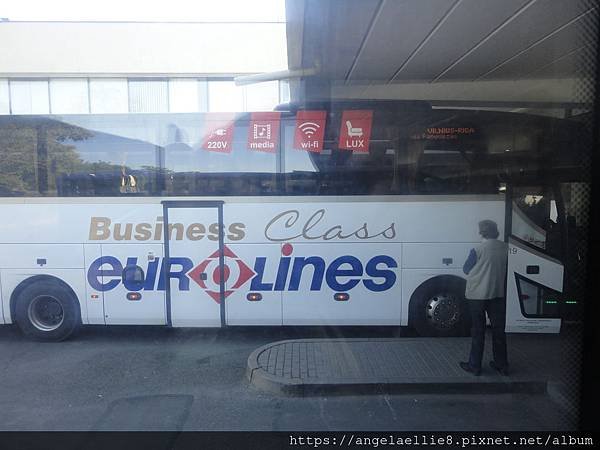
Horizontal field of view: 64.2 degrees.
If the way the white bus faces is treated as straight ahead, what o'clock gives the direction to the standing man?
The standing man is roughly at 1 o'clock from the white bus.

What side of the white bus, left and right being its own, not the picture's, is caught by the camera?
right

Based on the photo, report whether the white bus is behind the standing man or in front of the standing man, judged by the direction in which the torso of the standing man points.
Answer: in front

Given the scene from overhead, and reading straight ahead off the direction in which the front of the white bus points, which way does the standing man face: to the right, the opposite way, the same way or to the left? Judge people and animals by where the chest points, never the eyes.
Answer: to the left

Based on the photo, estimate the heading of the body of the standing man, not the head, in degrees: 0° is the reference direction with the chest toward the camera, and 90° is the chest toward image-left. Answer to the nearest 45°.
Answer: approximately 135°

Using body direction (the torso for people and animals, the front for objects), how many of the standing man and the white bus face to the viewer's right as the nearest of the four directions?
1

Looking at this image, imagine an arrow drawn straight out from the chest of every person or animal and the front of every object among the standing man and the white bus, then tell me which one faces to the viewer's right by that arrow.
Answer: the white bus
